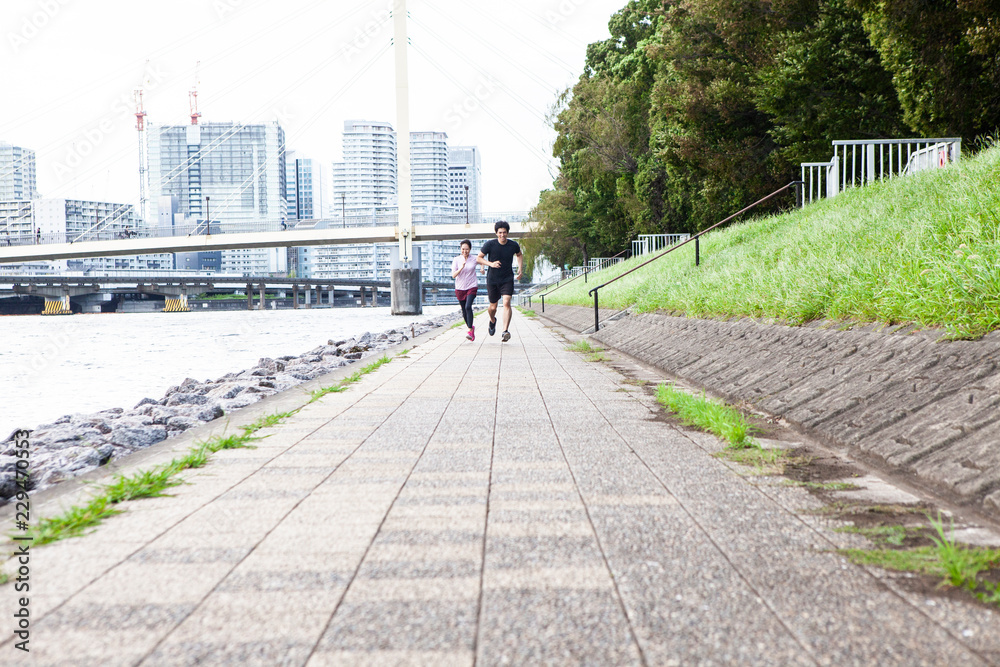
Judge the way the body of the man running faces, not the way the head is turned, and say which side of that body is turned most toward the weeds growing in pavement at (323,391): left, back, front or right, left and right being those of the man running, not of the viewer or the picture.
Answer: front

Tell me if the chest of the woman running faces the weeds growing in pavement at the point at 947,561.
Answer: yes

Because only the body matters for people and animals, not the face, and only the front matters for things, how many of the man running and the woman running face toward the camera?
2

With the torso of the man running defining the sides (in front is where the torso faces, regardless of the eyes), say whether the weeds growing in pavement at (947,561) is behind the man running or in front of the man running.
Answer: in front

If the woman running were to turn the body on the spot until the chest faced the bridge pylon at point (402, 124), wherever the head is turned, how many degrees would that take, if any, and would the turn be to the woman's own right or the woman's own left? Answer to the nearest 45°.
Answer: approximately 180°

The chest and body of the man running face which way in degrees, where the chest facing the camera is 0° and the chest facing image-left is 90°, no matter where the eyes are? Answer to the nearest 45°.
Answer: approximately 0°

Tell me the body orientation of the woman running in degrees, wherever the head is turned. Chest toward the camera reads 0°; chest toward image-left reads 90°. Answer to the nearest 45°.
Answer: approximately 0°

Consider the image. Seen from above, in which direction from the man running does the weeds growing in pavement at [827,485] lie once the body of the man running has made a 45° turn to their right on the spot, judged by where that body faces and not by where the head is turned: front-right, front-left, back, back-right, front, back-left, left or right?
front-left

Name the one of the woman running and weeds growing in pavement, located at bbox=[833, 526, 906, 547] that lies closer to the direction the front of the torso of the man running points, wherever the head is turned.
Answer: the weeds growing in pavement
